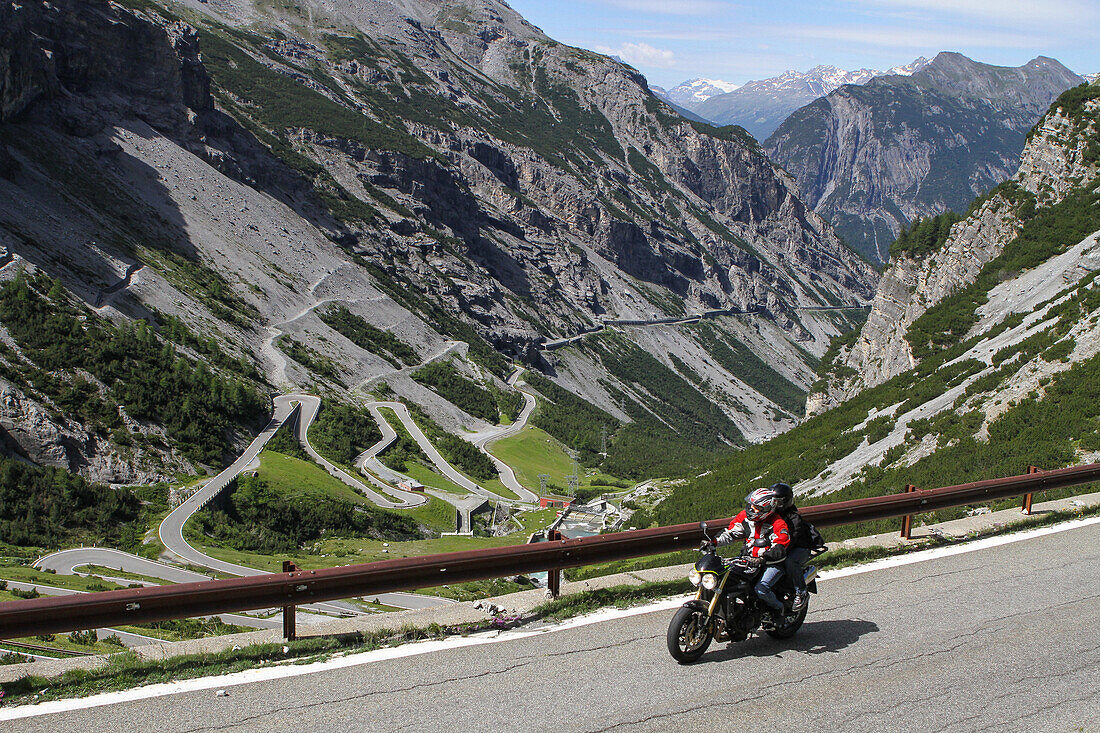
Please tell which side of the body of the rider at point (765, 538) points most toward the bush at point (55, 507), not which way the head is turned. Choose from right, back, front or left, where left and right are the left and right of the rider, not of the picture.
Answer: right

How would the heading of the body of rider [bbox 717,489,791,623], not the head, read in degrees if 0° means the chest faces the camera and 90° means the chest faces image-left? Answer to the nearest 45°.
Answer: approximately 45°

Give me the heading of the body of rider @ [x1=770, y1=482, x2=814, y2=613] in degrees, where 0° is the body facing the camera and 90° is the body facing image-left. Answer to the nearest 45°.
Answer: approximately 45°

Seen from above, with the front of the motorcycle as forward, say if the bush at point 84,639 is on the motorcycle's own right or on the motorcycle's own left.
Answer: on the motorcycle's own right
